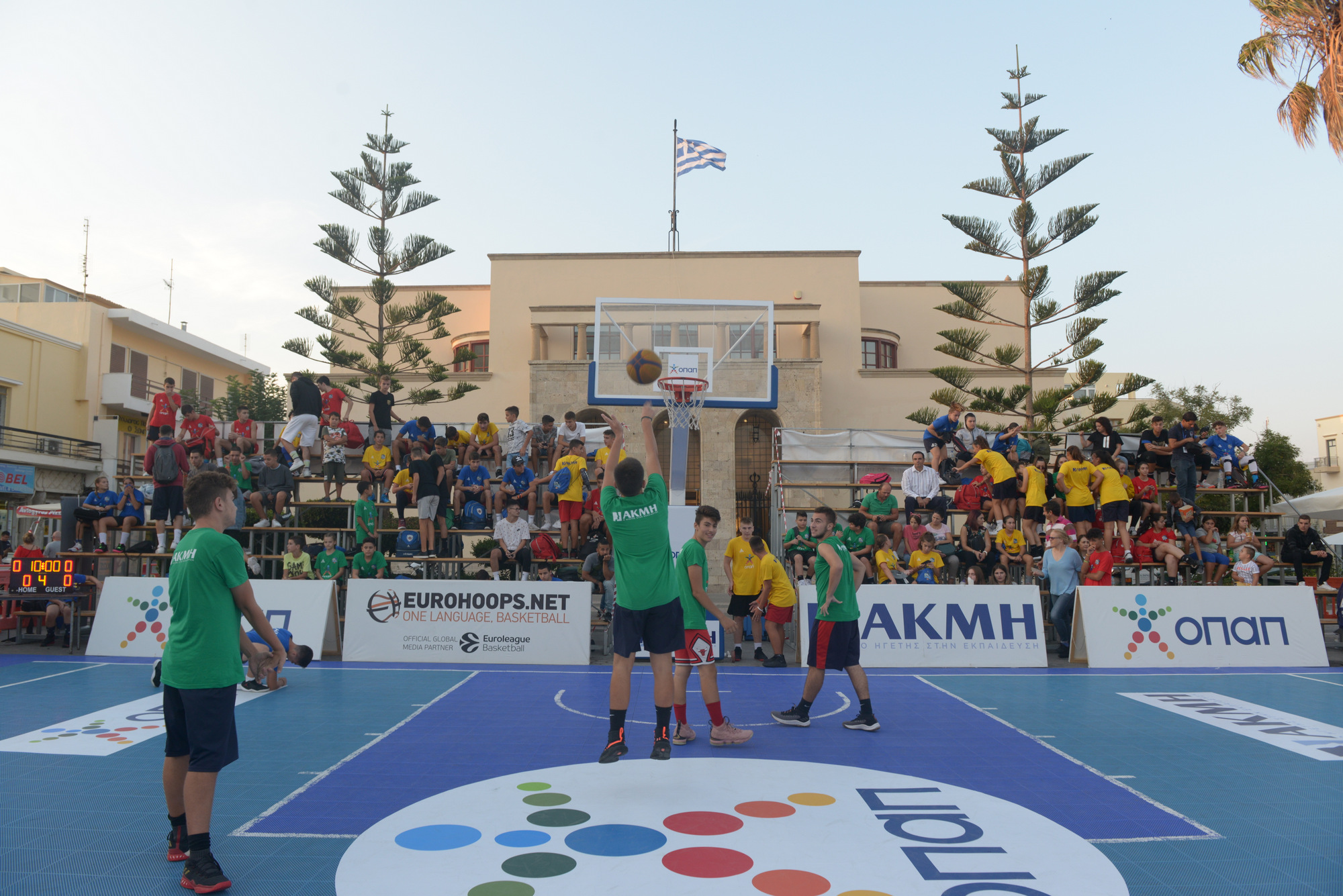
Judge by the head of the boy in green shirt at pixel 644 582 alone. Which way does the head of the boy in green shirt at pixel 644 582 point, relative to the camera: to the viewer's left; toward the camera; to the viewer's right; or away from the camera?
away from the camera

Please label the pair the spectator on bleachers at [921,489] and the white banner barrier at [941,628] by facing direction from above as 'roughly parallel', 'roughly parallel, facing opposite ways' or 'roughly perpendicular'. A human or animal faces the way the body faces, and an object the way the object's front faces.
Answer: roughly parallel

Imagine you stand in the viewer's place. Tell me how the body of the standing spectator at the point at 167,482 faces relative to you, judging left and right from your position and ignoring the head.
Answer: facing away from the viewer

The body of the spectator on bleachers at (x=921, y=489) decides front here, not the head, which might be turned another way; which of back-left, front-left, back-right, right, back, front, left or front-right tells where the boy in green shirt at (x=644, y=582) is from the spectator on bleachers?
front

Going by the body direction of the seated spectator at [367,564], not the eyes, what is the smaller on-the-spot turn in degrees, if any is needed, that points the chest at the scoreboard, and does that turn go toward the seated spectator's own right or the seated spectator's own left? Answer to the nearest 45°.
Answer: approximately 90° to the seated spectator's own right

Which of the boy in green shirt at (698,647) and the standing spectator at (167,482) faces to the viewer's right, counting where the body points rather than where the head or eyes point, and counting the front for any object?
the boy in green shirt

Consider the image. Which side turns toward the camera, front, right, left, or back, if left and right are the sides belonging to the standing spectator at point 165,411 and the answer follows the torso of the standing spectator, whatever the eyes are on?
front

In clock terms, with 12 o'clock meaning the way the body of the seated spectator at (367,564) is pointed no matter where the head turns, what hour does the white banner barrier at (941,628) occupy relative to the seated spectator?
The white banner barrier is roughly at 10 o'clock from the seated spectator.

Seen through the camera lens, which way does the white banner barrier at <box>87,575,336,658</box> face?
facing the viewer

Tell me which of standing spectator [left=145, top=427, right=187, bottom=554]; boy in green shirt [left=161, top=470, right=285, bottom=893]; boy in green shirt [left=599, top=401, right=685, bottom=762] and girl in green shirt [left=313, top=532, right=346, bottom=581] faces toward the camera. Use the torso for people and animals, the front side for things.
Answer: girl in green shirt [left=313, top=532, right=346, bottom=581]

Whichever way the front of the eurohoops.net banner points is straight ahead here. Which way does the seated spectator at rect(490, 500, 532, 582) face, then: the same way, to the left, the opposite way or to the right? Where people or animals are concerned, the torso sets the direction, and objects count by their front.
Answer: the same way

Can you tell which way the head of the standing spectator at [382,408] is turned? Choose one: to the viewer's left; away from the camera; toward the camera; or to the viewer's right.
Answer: toward the camera

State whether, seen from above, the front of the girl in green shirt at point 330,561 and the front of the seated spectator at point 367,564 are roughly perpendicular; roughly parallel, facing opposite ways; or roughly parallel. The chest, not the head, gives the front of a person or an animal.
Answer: roughly parallel

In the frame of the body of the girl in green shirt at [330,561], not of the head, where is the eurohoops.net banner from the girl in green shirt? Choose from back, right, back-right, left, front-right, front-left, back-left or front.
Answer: front-left

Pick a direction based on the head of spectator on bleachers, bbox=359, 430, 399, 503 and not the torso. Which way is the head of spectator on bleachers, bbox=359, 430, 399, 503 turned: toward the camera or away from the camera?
toward the camera
